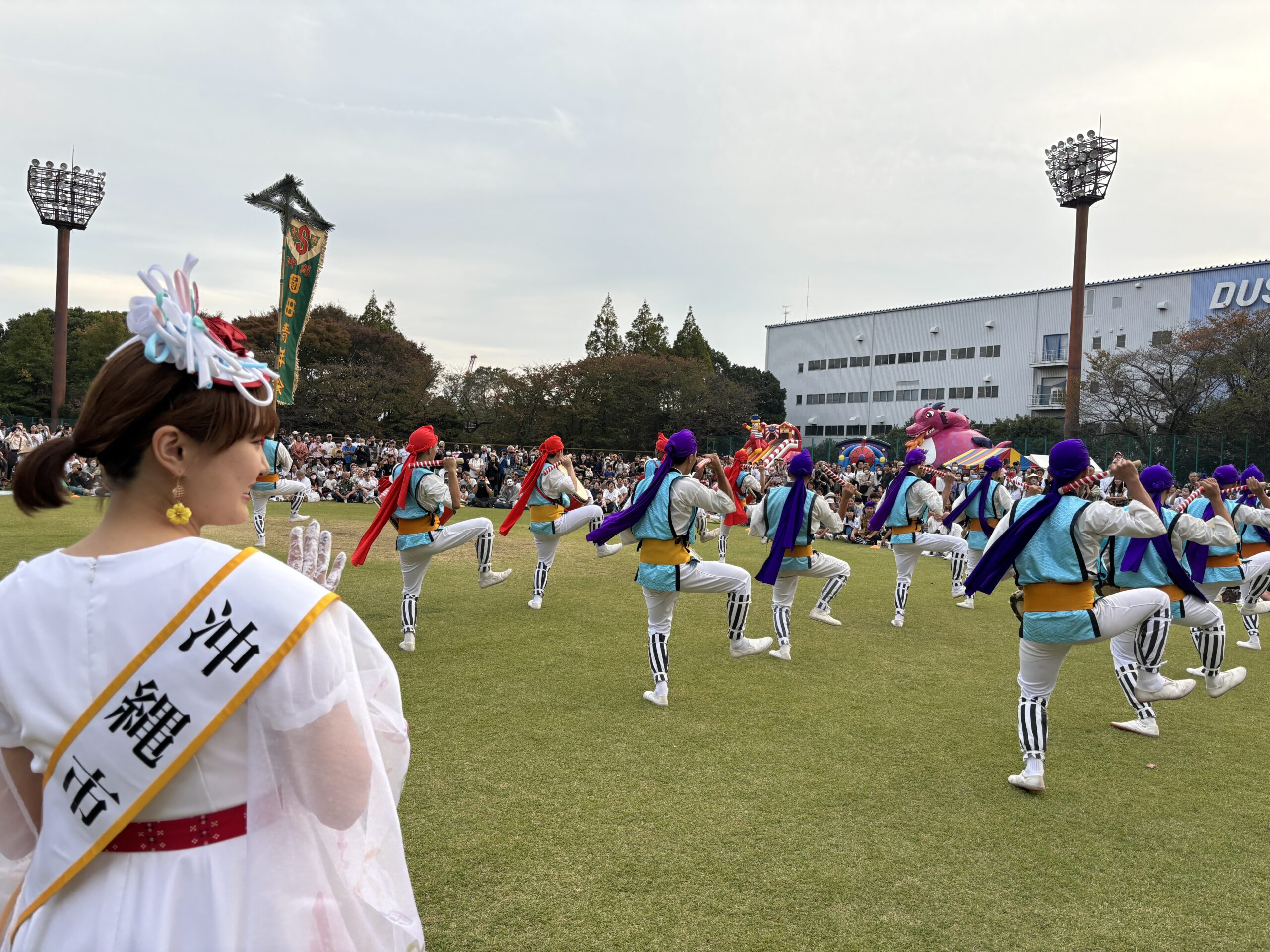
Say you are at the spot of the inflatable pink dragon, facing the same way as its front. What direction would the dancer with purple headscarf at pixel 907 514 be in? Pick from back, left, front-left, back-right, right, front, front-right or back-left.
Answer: front-left

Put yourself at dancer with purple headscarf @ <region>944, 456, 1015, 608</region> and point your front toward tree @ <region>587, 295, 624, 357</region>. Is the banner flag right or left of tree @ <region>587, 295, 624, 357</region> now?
left

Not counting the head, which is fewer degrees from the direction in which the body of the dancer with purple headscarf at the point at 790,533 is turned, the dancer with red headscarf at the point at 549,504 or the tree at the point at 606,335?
the tree

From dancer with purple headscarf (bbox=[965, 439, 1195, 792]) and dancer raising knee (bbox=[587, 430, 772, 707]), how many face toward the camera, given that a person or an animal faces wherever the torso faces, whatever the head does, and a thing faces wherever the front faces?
0

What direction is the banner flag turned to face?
toward the camera

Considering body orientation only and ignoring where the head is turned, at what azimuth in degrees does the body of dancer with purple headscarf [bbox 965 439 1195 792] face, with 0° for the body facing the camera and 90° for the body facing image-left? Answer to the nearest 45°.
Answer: approximately 225°

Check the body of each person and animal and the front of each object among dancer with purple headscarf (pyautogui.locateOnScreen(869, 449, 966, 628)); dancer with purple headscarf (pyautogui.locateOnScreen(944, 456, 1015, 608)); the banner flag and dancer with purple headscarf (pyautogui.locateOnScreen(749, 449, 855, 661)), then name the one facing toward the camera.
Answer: the banner flag

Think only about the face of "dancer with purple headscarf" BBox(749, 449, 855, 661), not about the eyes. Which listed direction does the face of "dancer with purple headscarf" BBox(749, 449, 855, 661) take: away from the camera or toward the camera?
away from the camera

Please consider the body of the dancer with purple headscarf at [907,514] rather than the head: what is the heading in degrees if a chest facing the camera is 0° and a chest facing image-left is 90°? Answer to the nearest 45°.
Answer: approximately 225°

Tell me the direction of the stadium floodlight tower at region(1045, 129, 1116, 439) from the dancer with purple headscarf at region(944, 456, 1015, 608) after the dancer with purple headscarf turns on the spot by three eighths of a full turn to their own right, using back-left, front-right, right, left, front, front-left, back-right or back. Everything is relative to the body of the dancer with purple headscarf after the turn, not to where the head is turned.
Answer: back

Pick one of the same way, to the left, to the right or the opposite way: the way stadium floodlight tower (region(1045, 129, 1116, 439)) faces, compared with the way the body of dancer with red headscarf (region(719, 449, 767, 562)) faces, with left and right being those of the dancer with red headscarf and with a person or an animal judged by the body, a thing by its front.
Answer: the opposite way

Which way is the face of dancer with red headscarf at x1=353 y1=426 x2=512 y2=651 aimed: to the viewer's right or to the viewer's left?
to the viewer's right

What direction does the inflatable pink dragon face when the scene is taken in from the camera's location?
facing the viewer and to the left of the viewer

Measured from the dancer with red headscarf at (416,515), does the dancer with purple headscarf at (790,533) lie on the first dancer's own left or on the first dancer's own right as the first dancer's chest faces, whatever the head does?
on the first dancer's own right

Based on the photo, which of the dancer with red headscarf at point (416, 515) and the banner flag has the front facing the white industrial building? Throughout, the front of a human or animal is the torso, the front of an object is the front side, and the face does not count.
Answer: the dancer with red headscarf

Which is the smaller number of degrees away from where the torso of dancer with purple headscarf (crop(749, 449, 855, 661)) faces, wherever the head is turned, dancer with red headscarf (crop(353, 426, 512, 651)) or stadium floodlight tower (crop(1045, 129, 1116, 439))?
the stadium floodlight tower
